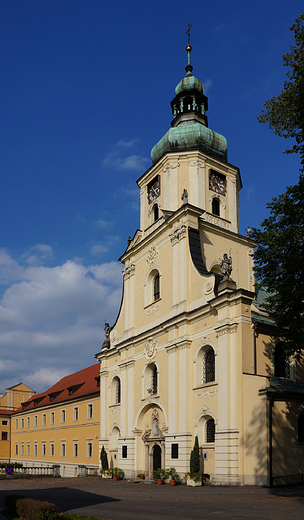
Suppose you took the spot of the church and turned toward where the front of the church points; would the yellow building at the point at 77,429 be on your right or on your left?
on your right

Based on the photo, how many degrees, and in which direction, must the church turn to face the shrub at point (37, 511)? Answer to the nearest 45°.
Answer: approximately 45° to its left

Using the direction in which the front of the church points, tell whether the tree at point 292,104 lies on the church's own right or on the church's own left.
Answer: on the church's own left

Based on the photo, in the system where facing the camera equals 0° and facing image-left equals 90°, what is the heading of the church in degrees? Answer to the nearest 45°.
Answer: approximately 45°
